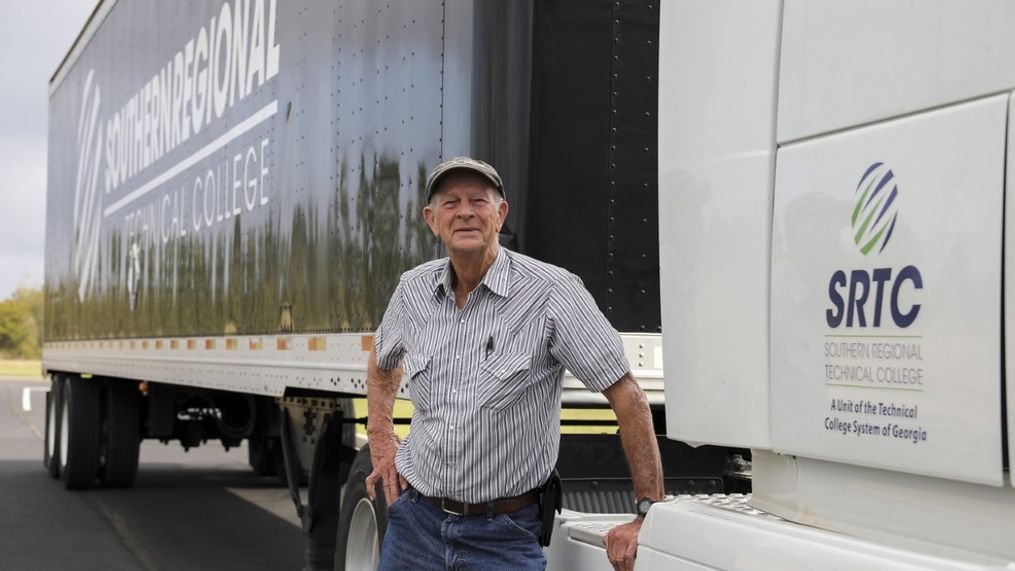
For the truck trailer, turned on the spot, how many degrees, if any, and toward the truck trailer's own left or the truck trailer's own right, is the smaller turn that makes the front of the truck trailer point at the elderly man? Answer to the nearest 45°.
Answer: approximately 45° to the truck trailer's own right

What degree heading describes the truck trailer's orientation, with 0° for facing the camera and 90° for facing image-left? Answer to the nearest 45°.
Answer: approximately 315°
